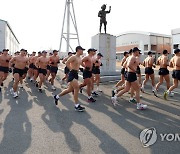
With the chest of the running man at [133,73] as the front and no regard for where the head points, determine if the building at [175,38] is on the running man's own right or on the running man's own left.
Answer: on the running man's own left

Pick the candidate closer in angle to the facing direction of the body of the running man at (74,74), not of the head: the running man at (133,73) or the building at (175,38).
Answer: the running man

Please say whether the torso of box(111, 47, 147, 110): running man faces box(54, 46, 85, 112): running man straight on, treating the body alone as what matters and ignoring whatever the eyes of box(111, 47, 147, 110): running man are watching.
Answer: no

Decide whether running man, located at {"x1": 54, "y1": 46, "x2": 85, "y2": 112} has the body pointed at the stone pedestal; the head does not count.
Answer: no

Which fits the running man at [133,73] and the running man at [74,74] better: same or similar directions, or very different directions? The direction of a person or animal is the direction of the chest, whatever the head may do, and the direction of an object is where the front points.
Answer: same or similar directions
